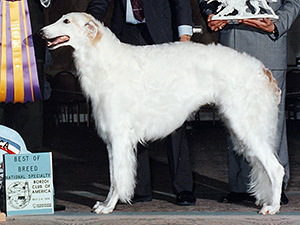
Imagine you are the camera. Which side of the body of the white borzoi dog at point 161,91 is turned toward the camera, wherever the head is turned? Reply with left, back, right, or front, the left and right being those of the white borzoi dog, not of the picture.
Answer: left

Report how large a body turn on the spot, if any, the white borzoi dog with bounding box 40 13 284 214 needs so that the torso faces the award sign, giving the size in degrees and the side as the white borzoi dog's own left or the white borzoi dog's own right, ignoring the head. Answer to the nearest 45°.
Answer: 0° — it already faces it

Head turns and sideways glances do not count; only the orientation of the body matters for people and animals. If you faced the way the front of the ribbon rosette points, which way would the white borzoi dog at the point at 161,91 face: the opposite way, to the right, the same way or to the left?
to the right

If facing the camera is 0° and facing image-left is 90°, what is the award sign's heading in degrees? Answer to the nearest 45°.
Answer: approximately 0°

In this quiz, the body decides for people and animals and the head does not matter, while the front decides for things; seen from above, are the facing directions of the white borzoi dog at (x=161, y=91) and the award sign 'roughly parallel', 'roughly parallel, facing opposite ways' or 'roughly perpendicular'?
roughly perpendicular

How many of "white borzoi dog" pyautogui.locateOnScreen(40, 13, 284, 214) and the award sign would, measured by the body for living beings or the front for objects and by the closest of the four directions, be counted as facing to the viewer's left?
1

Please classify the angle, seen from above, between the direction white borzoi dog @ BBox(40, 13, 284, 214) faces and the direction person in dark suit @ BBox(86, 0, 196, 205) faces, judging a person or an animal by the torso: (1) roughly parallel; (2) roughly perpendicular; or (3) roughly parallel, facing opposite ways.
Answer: roughly perpendicular

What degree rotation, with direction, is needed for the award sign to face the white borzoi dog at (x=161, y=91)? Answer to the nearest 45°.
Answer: approximately 90° to its left
